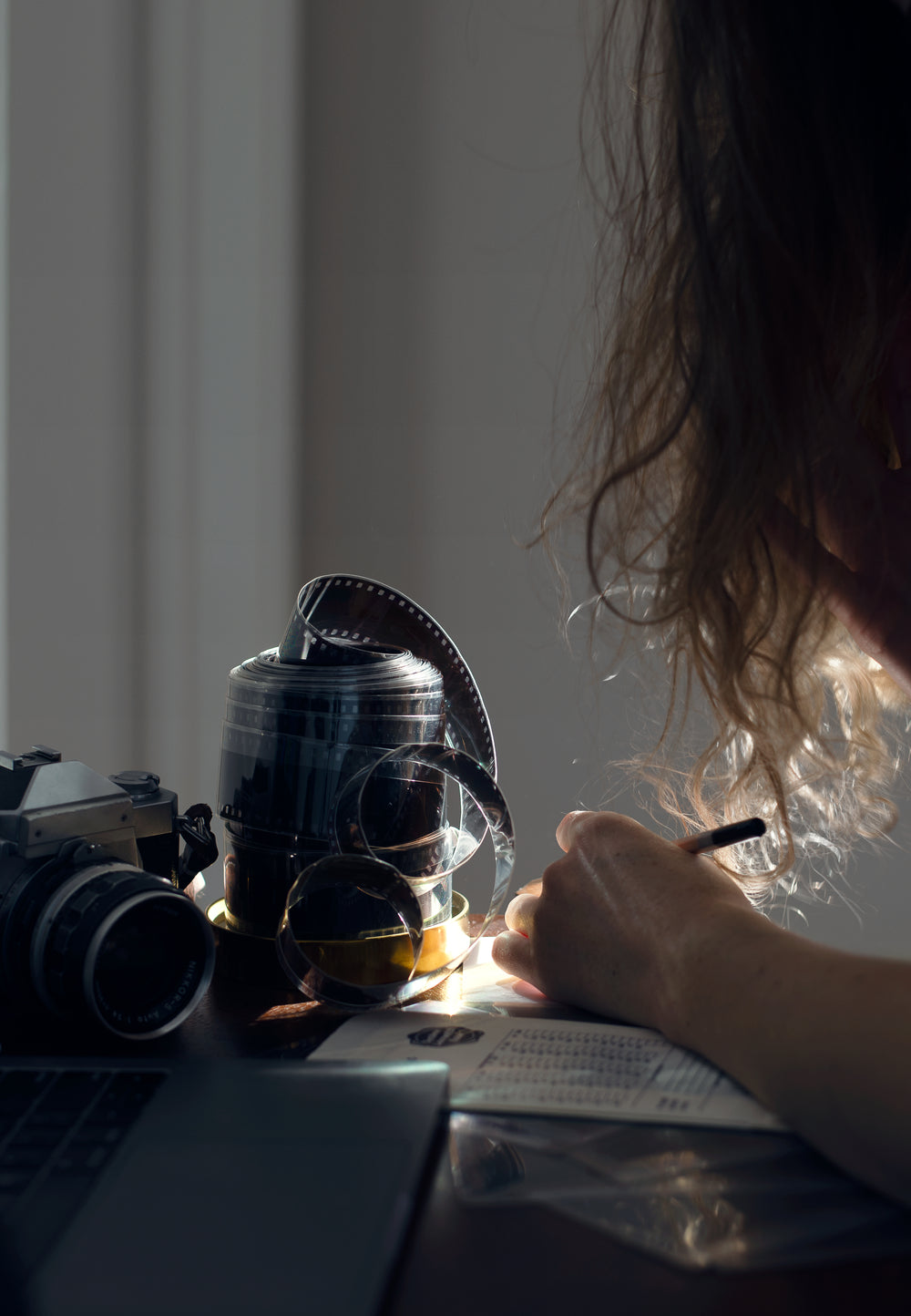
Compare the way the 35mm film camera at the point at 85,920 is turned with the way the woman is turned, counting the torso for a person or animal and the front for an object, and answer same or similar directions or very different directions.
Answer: very different directions

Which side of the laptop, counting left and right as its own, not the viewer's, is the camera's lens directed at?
right

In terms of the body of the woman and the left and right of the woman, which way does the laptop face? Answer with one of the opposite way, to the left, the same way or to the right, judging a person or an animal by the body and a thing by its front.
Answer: the opposite way

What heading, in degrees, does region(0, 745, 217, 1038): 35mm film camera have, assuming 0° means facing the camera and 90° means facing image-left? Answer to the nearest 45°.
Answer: approximately 315°

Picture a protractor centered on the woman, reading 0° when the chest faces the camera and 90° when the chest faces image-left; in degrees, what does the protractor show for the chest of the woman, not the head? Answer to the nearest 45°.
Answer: approximately 90°

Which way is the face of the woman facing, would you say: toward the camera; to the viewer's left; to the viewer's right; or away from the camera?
to the viewer's left

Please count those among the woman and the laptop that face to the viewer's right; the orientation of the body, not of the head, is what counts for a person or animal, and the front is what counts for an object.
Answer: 1
